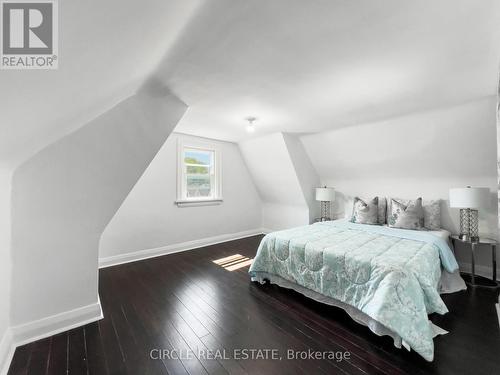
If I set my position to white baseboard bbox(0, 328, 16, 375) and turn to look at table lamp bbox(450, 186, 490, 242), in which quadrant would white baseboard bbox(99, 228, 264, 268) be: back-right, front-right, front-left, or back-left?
front-left

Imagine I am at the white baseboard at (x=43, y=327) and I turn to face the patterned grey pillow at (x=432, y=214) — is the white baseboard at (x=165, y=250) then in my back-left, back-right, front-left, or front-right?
front-left

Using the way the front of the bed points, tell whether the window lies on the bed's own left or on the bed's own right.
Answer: on the bed's own right

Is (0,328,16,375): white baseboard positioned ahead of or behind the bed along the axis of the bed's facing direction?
ahead

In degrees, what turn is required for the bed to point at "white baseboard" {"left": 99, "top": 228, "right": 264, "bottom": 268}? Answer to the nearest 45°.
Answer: approximately 45° to its right

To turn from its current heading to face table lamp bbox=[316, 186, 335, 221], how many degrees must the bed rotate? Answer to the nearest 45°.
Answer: approximately 135° to its right

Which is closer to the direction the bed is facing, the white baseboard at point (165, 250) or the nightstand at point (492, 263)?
the white baseboard

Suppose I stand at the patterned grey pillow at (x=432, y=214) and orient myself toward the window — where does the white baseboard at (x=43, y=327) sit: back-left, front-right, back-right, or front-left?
front-left

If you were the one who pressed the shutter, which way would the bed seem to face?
facing the viewer and to the left of the viewer
